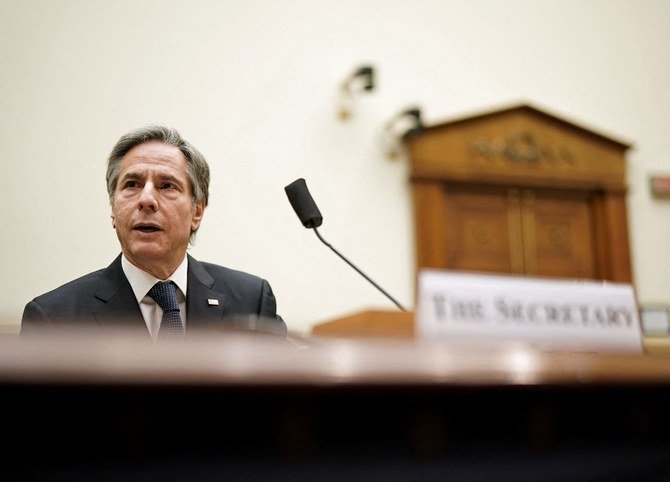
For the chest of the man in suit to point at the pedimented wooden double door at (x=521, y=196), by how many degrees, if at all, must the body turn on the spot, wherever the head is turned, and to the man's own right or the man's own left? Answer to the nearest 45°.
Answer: approximately 135° to the man's own left

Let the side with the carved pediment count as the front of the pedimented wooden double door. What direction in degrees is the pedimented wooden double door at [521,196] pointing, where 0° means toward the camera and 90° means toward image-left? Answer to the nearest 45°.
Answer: approximately 0°

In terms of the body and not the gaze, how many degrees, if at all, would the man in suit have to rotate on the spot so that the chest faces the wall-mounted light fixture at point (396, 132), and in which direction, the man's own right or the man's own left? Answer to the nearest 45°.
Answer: approximately 135° to the man's own left

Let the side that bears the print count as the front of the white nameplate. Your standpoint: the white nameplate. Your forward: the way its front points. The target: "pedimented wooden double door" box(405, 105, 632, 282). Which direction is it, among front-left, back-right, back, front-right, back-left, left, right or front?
back
